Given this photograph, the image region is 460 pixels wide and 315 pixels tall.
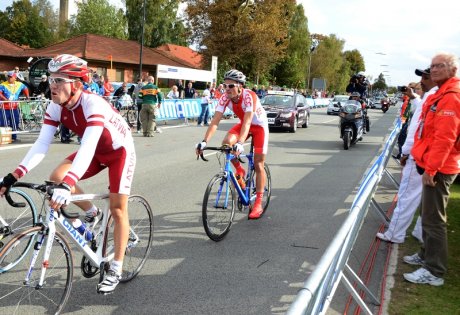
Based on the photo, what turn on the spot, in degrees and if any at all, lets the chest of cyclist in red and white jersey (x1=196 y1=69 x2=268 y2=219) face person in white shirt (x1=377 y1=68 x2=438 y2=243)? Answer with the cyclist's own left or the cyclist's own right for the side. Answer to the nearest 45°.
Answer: approximately 135° to the cyclist's own left

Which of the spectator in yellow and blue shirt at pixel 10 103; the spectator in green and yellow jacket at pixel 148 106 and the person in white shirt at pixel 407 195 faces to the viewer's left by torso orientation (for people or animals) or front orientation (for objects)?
the person in white shirt

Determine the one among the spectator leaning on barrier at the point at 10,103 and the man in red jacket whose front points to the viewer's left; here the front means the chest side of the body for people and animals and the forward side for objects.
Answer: the man in red jacket

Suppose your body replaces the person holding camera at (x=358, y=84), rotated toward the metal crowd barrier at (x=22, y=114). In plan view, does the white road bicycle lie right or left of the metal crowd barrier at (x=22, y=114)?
left

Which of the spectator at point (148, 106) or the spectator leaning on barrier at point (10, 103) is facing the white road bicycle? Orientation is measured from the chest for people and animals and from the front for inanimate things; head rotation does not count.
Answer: the spectator leaning on barrier at point (10, 103)

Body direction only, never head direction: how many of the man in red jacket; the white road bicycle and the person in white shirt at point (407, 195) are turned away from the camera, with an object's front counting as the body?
0

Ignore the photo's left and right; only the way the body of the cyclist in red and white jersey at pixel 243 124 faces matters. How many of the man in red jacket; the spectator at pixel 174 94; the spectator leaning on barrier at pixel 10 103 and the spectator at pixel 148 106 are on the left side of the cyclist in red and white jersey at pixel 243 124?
1

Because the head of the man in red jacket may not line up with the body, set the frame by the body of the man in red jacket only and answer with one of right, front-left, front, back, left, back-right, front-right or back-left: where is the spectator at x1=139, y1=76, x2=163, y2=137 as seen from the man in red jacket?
front-right

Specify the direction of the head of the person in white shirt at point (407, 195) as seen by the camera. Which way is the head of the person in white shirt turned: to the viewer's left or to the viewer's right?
to the viewer's left
